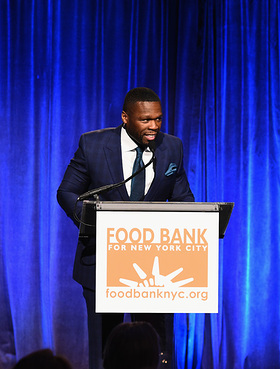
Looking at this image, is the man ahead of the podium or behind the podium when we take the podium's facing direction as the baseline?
behind

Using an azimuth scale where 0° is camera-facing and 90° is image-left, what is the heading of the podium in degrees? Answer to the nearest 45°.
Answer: approximately 0°

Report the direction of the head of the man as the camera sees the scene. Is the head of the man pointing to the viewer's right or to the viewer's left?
to the viewer's right
